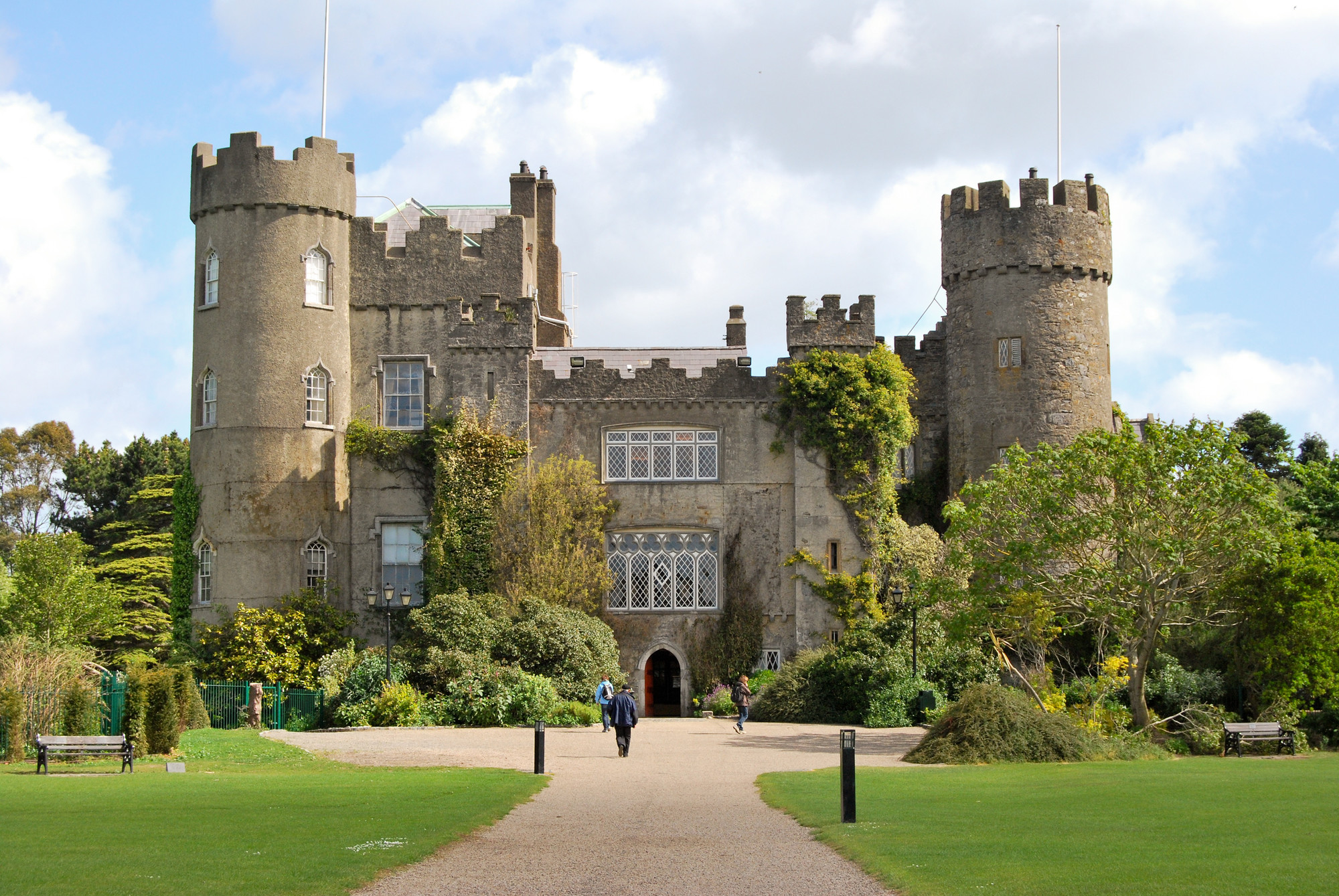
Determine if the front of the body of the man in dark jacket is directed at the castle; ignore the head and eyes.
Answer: yes

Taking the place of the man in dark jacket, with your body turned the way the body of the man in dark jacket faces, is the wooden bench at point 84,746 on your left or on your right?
on your left

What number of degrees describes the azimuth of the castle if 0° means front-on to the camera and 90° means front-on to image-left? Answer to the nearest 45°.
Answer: approximately 0°

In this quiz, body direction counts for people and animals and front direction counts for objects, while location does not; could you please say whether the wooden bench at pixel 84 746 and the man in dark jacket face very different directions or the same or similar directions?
very different directions

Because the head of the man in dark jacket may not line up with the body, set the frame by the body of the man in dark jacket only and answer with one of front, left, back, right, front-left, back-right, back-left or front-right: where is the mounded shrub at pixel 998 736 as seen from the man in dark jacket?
right

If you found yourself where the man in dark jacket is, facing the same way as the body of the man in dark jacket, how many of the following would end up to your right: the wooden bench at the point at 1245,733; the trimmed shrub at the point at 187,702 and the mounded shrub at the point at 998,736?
2

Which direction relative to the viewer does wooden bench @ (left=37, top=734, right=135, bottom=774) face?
toward the camera

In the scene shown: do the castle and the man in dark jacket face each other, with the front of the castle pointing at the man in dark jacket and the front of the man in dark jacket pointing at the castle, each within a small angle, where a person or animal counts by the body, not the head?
yes

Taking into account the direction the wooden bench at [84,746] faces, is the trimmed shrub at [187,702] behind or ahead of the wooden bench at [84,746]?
behind

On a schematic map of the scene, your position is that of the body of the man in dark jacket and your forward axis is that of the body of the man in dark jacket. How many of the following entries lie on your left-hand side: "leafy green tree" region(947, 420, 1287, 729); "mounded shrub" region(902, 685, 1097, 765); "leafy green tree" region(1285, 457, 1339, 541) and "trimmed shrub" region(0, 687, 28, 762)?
1

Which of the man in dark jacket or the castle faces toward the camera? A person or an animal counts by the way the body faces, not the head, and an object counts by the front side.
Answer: the castle

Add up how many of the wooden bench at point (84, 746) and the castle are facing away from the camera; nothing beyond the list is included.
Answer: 0

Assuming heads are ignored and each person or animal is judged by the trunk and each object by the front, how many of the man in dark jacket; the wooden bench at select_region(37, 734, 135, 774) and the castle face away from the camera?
1

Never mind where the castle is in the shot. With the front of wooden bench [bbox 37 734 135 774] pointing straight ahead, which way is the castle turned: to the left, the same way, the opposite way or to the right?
the same way

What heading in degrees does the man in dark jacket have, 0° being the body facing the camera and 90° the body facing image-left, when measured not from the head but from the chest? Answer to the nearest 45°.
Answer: approximately 180°
